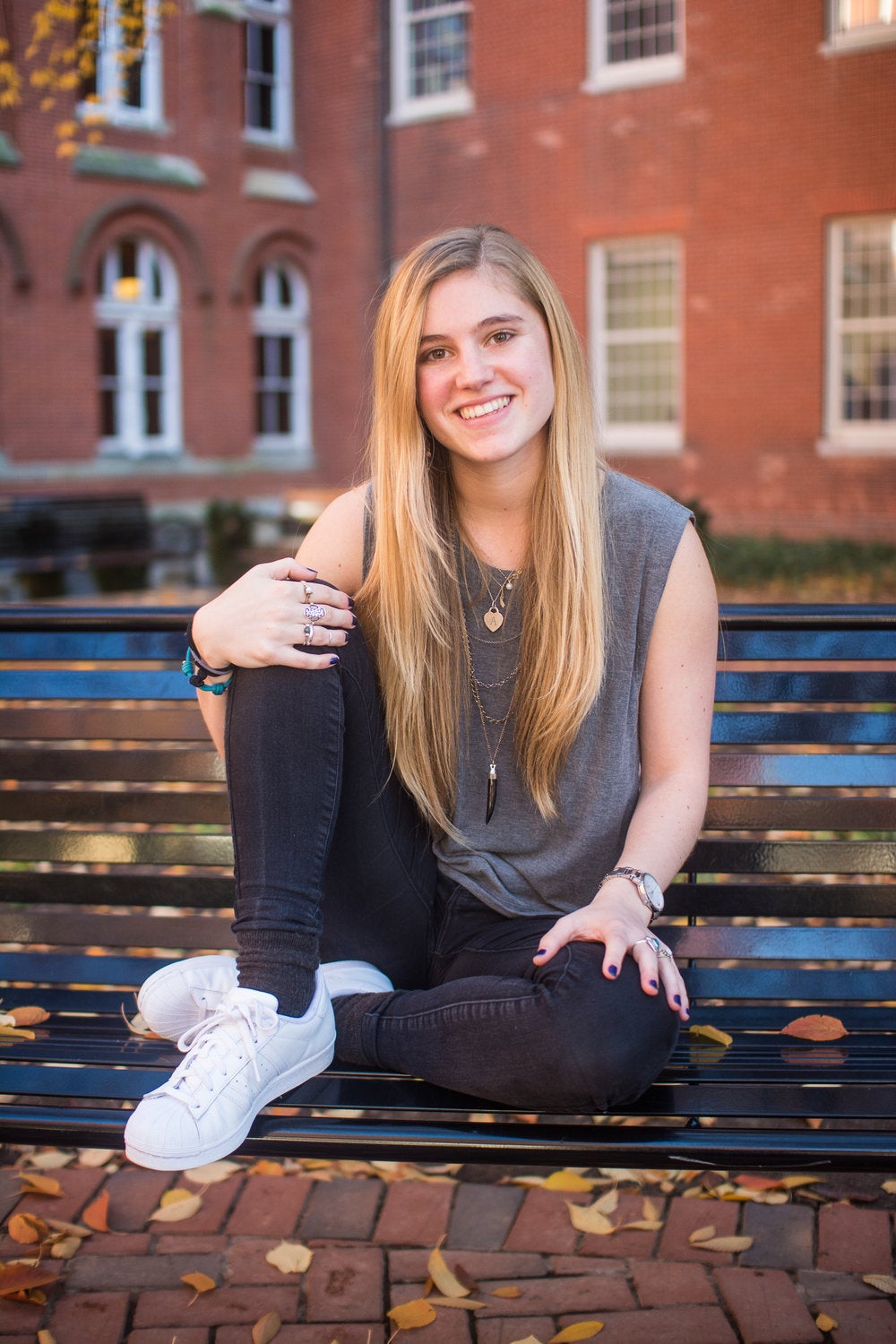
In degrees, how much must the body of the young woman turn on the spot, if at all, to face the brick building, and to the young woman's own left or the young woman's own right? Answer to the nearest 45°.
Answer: approximately 180°

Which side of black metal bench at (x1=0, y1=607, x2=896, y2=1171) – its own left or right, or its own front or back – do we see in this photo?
front

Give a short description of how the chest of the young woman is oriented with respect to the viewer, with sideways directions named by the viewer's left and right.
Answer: facing the viewer

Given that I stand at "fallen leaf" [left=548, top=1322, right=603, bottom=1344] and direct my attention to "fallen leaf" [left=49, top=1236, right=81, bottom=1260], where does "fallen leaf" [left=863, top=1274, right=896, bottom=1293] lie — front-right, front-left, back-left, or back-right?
back-right

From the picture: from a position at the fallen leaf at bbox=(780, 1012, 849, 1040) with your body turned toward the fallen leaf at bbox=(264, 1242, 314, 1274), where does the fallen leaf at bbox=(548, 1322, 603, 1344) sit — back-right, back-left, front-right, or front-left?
front-left

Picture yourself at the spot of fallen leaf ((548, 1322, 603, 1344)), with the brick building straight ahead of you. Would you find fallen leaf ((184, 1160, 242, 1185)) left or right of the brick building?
left
